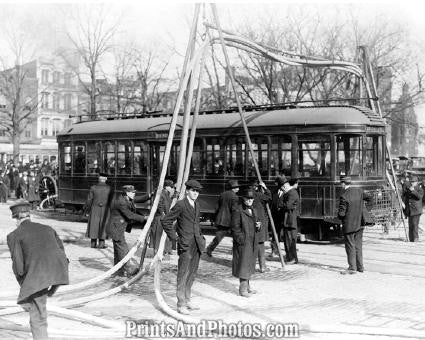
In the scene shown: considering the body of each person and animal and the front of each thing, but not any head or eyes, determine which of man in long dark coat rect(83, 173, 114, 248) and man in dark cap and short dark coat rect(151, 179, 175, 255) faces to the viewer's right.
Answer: man in dark cap and short dark coat rect(151, 179, 175, 255)

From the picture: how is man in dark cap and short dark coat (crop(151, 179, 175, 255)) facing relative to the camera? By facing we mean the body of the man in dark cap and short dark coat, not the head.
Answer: to the viewer's right

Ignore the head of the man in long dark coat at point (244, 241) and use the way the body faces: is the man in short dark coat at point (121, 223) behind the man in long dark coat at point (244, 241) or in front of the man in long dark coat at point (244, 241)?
behind

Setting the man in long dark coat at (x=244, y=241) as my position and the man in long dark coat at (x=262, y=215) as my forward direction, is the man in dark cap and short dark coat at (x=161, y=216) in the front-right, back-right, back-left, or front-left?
front-left

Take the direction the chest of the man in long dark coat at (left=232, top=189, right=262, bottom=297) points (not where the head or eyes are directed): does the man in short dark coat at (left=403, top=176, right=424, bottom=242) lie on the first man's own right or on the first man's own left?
on the first man's own left

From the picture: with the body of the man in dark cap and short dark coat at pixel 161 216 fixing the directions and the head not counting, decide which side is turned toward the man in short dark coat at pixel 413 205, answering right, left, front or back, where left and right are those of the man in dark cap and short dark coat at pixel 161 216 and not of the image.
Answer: front

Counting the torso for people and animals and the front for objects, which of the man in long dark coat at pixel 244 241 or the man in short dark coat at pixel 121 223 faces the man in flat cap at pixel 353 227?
the man in short dark coat at pixel 121 223

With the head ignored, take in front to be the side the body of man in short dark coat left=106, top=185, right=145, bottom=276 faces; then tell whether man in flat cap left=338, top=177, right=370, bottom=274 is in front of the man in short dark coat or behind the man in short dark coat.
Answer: in front

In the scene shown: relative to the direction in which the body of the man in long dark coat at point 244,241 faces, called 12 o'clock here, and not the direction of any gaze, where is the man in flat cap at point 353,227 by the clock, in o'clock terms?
The man in flat cap is roughly at 9 o'clock from the man in long dark coat.

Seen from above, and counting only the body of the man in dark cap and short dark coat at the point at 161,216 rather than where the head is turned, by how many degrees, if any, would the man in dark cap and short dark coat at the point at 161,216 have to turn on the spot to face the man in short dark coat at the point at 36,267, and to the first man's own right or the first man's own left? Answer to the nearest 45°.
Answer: approximately 90° to the first man's own right

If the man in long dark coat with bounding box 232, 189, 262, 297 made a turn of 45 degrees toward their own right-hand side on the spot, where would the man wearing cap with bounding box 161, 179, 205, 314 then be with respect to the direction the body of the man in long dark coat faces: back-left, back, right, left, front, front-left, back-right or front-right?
front-right

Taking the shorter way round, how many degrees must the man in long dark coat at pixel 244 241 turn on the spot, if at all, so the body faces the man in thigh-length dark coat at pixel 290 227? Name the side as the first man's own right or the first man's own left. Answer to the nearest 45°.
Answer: approximately 135° to the first man's own left
